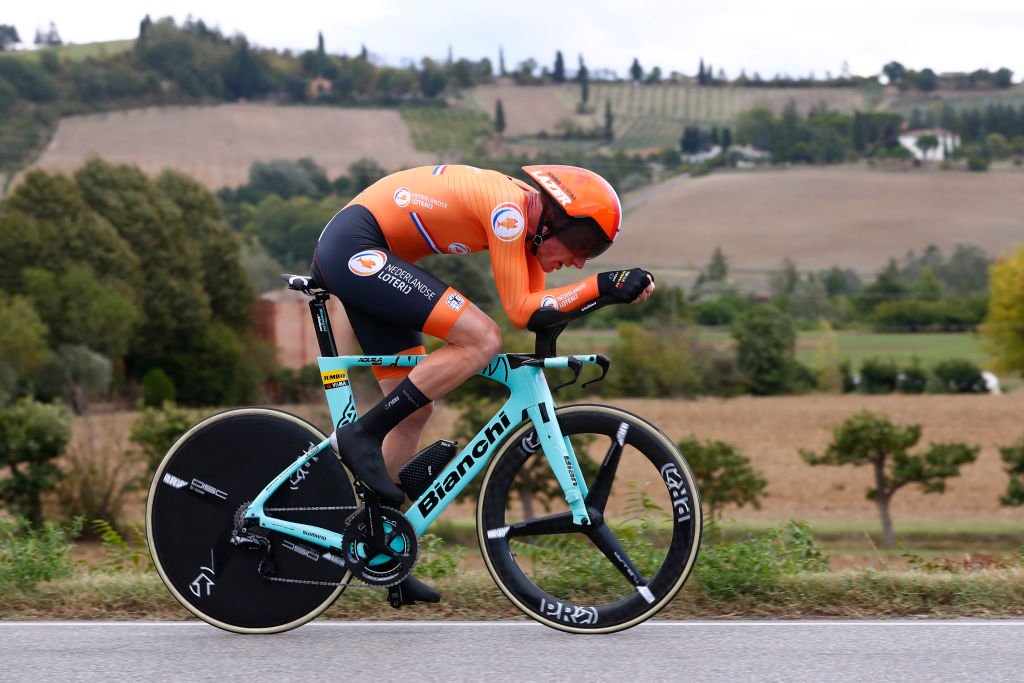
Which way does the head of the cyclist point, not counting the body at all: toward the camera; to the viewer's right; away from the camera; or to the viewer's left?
to the viewer's right

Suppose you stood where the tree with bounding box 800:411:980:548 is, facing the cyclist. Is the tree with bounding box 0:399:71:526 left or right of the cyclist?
right

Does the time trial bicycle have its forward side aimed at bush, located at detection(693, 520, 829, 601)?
yes

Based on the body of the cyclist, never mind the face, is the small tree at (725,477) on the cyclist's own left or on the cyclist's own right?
on the cyclist's own left

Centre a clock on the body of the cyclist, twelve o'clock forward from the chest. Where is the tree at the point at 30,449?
The tree is roughly at 8 o'clock from the cyclist.

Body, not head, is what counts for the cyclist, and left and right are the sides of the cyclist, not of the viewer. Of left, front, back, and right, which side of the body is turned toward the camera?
right

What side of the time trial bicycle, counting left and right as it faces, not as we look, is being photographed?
right
